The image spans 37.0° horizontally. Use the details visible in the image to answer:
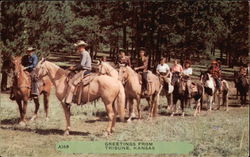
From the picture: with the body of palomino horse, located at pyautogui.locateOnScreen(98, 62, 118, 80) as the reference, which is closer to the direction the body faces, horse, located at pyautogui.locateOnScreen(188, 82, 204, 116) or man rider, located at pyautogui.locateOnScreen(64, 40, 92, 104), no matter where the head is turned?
the man rider

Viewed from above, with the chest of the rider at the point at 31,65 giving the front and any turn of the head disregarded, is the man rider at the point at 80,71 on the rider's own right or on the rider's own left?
on the rider's own left

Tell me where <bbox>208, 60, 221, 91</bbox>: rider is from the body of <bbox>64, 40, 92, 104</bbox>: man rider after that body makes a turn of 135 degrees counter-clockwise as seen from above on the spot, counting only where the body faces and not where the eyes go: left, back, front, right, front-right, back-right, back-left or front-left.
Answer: left

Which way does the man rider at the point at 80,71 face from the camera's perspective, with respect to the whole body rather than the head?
to the viewer's left

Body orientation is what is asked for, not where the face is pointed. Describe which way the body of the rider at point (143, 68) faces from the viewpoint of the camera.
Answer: to the viewer's left

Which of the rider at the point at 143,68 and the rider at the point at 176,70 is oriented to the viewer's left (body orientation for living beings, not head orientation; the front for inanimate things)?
the rider at the point at 143,68

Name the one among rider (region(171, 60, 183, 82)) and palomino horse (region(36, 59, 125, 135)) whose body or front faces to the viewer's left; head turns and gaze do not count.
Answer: the palomino horse

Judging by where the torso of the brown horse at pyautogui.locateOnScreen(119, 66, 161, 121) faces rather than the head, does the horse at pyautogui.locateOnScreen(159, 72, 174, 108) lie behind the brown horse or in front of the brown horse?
behind

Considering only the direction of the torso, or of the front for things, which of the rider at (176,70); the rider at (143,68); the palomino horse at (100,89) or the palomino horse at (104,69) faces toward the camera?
the rider at (176,70)

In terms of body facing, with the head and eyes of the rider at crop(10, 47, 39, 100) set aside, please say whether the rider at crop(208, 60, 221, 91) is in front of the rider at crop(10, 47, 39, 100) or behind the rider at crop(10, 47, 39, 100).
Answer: behind

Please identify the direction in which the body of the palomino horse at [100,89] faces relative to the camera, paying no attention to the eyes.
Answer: to the viewer's left

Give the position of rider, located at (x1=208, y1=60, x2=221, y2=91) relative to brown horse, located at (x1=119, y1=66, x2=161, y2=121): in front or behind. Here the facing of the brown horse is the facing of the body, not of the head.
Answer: behind

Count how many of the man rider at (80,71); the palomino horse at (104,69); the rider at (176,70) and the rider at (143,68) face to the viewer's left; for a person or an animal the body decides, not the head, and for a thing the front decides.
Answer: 3

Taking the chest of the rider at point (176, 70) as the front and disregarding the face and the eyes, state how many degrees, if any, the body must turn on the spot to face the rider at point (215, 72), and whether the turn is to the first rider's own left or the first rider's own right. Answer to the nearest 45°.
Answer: approximately 135° to the first rider's own left

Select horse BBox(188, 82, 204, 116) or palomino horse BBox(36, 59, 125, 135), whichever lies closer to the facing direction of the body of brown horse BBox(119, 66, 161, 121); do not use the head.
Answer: the palomino horse

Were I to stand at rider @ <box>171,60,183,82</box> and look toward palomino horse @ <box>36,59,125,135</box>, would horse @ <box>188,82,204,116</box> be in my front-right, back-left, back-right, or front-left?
back-left

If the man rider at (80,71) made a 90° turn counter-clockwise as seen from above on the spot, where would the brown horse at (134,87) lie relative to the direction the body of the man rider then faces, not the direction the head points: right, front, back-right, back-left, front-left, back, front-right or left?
back-left
